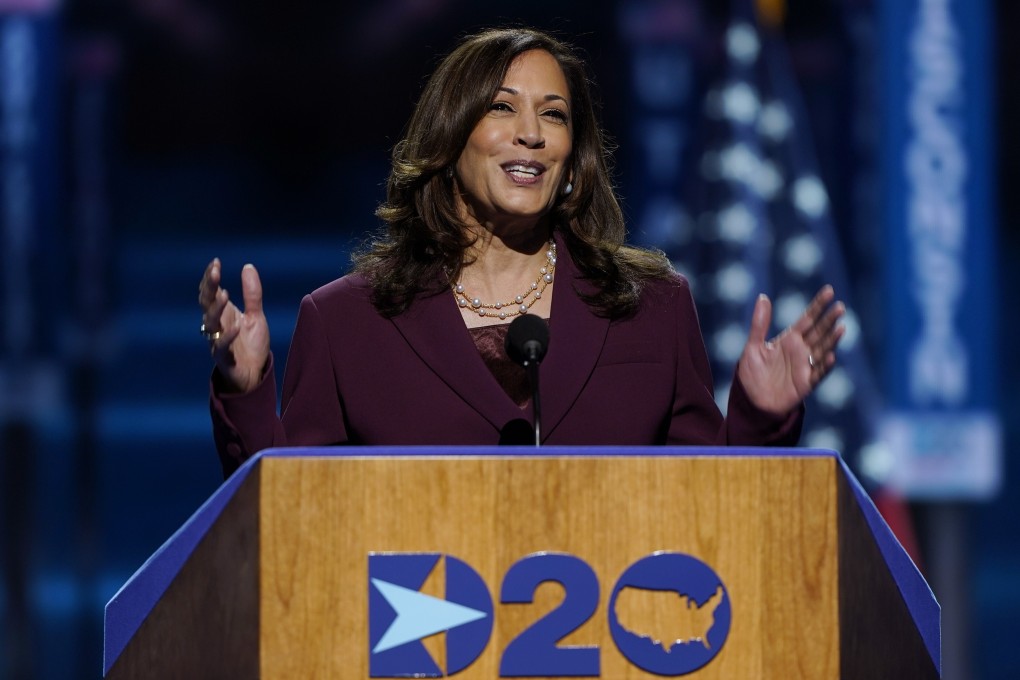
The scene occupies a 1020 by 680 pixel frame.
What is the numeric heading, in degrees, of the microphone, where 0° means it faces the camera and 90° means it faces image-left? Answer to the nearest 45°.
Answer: approximately 180°

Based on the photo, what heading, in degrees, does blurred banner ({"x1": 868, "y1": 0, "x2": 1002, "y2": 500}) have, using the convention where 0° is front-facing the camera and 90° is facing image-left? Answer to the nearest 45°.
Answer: approximately 0°

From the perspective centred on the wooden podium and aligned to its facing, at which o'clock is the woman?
The woman is roughly at 6 o'clock from the wooden podium.

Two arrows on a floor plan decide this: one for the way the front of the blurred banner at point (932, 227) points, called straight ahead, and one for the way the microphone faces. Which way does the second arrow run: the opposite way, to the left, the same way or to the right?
the opposite way

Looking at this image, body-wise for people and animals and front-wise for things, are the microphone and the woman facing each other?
yes
